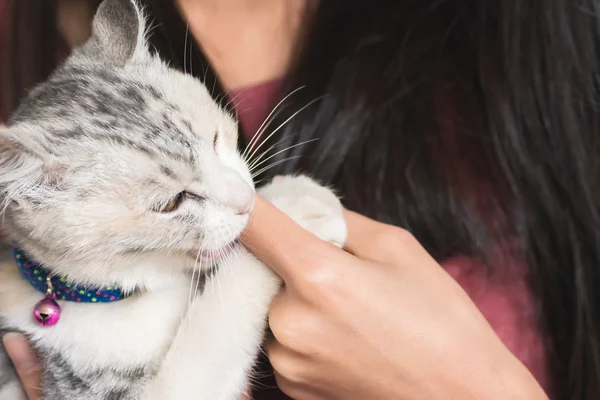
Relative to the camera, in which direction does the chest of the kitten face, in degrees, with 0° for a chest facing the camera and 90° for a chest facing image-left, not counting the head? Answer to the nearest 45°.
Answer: approximately 315°
